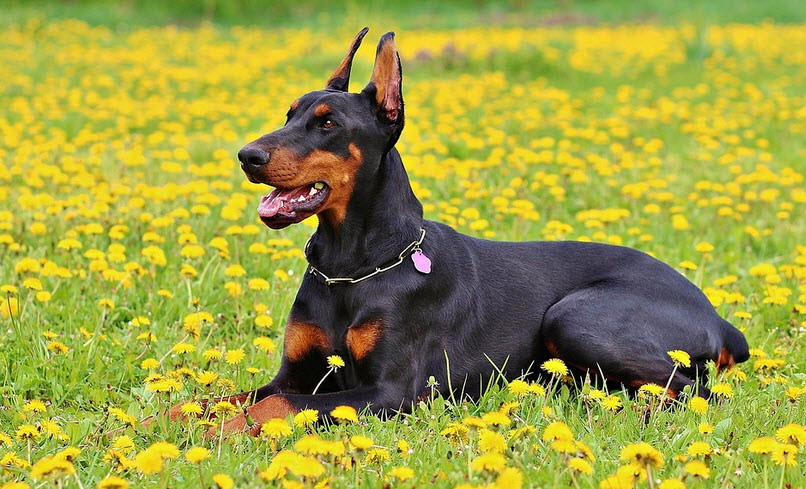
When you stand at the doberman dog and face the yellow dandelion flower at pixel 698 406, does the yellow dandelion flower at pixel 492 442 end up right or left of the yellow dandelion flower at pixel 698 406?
right

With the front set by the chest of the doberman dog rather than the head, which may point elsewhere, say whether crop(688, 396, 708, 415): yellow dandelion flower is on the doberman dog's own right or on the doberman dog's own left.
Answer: on the doberman dog's own left

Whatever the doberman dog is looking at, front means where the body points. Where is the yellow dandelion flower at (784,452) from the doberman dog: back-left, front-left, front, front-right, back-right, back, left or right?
left

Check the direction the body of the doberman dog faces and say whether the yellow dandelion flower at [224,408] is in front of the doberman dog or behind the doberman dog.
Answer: in front

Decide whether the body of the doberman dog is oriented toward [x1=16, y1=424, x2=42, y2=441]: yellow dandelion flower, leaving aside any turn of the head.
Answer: yes

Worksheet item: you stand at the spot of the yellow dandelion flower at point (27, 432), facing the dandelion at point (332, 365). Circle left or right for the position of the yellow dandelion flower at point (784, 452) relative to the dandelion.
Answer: right

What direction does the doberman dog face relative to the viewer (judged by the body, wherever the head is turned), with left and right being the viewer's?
facing the viewer and to the left of the viewer
